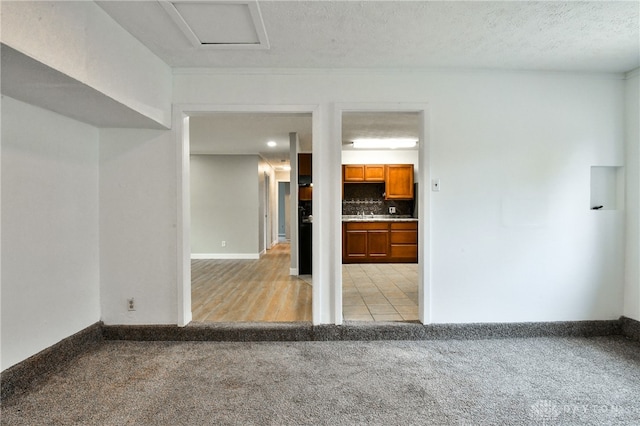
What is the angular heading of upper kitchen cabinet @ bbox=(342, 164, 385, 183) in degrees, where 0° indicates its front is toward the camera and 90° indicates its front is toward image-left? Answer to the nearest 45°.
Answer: approximately 0°

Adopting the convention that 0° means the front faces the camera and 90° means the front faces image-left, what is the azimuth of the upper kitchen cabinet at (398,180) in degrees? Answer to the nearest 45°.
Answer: approximately 0°
